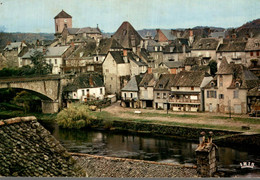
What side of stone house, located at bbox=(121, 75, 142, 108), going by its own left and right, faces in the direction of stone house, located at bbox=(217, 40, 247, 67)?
left

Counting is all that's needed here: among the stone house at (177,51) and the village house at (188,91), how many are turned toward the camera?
2

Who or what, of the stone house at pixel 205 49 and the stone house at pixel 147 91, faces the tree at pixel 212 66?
the stone house at pixel 205 49

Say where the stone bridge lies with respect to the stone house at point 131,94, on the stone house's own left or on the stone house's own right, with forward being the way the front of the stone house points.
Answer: on the stone house's own right

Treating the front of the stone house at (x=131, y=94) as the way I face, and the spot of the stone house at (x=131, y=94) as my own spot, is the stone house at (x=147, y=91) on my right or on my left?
on my left

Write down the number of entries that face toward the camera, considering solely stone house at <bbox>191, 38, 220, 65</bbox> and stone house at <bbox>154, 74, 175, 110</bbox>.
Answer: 2

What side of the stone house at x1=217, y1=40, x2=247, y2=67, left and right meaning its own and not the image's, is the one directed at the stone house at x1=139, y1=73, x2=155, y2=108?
right

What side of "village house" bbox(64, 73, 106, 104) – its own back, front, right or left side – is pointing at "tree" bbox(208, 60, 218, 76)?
left

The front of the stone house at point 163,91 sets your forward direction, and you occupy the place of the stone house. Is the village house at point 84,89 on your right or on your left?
on your right

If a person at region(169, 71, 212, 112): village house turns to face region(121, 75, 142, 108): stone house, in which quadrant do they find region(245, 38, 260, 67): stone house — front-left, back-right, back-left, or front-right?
back-right

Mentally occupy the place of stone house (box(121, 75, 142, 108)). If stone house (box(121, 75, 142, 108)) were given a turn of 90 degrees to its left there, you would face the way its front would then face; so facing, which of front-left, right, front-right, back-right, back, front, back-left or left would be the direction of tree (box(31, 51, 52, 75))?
back-left
